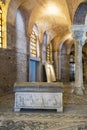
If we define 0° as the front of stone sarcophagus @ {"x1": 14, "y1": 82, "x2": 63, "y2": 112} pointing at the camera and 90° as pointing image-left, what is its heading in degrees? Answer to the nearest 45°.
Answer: approximately 0°

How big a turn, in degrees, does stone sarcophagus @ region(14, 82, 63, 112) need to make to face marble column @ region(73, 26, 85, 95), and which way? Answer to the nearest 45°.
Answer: approximately 135° to its left
